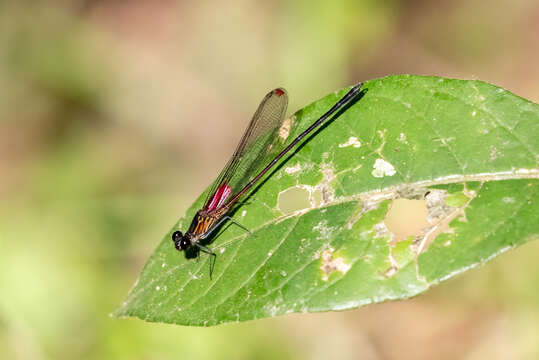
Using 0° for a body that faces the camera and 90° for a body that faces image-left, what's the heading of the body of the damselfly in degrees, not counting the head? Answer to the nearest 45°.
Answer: approximately 45°
